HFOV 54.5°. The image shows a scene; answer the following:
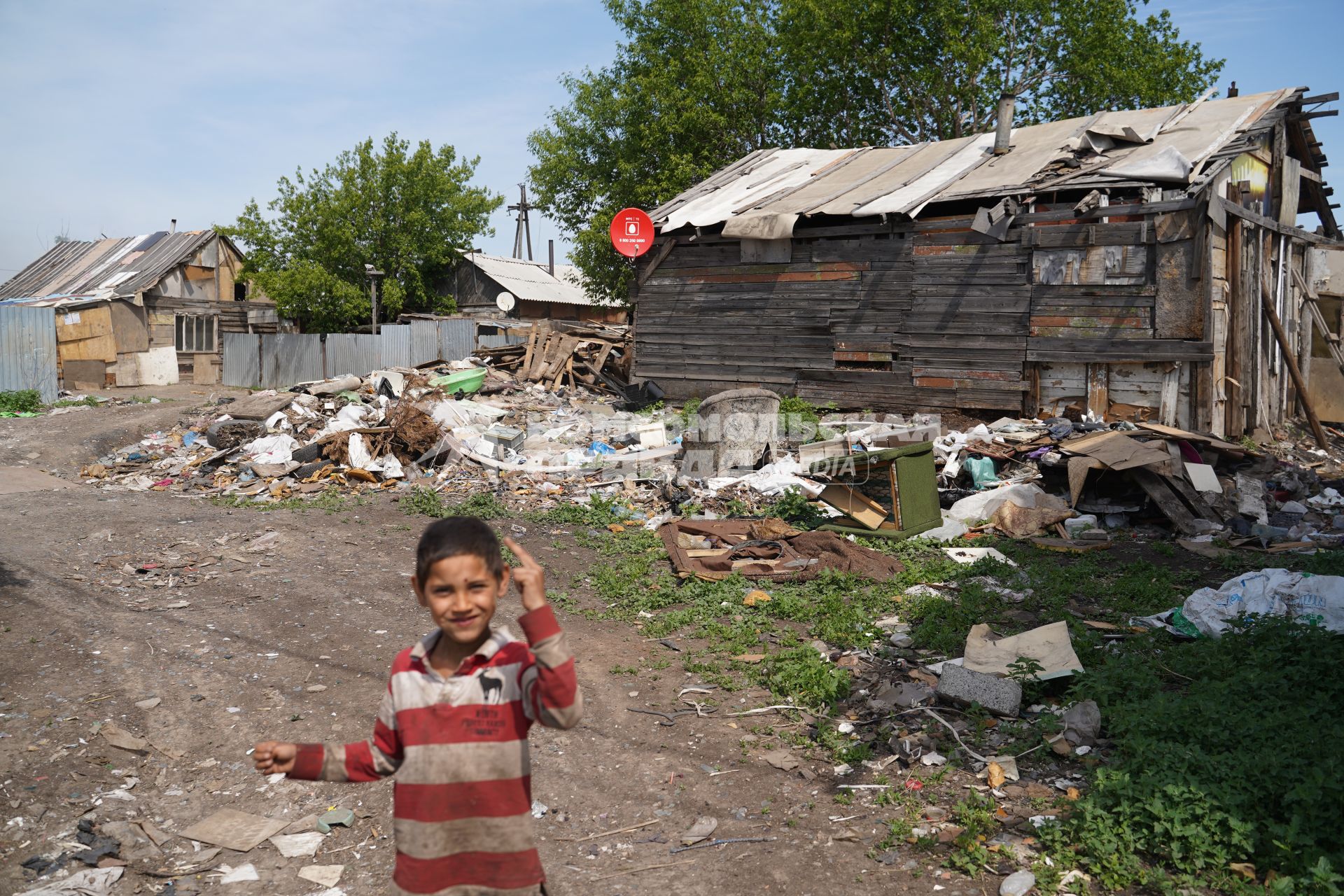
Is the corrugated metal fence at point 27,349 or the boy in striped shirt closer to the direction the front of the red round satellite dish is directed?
the boy in striped shirt

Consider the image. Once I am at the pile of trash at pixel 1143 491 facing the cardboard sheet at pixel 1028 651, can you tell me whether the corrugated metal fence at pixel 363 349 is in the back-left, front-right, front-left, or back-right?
back-right

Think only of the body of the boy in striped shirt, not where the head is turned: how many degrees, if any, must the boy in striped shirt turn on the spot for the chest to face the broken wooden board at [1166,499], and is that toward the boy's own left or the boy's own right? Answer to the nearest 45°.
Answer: approximately 135° to the boy's own left

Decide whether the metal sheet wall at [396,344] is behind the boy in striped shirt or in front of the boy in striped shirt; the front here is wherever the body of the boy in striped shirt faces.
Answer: behind

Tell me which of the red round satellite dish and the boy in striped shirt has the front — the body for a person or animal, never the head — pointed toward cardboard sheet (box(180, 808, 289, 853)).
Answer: the red round satellite dish

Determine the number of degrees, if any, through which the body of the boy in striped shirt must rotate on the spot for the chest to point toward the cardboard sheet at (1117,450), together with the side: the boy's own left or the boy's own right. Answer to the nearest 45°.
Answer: approximately 135° to the boy's own left

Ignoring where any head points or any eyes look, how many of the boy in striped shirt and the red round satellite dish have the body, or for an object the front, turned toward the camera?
2

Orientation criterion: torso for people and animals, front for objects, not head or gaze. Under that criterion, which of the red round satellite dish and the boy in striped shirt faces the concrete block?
the red round satellite dish

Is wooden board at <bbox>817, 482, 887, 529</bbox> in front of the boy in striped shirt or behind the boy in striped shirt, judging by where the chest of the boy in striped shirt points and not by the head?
behind

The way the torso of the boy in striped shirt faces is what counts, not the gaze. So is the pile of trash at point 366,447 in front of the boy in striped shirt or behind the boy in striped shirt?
behind

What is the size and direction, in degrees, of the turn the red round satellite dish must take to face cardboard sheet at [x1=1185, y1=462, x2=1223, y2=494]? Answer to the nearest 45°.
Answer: approximately 45° to its left
